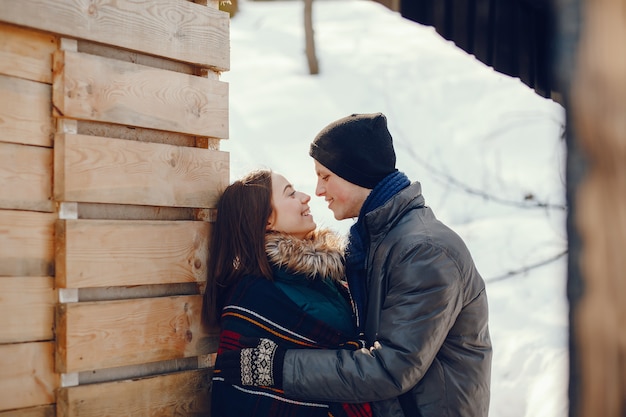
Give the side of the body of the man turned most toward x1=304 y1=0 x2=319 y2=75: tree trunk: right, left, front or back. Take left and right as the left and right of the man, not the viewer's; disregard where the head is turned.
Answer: right

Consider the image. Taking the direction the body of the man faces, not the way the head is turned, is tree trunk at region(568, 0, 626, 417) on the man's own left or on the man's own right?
on the man's own left

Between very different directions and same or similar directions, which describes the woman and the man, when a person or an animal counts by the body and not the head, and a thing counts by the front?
very different directions

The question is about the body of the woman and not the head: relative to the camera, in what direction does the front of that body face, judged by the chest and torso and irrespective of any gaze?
to the viewer's right

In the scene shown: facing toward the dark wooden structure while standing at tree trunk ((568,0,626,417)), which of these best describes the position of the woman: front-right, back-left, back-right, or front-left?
front-left

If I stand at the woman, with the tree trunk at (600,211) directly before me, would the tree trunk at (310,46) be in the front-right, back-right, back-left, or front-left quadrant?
back-left

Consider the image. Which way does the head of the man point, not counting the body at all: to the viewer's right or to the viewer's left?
to the viewer's left

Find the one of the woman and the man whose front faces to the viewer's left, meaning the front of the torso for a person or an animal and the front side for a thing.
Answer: the man

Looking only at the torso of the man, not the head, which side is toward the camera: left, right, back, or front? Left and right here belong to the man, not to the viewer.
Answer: left

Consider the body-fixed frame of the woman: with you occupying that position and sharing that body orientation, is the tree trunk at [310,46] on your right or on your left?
on your left
